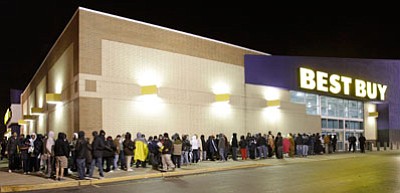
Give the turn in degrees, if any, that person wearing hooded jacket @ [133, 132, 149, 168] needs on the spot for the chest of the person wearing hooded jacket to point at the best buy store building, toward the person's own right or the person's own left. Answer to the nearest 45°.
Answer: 0° — they already face it

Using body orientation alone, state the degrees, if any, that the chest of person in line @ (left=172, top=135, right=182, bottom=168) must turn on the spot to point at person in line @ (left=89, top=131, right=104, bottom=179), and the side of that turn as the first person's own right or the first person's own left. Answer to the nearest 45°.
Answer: approximately 135° to the first person's own left

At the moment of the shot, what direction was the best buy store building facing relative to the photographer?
facing the viewer and to the right of the viewer

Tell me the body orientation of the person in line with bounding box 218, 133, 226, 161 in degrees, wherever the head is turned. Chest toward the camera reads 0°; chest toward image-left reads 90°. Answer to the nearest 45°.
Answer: approximately 270°

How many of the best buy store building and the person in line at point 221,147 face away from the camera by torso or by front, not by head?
0

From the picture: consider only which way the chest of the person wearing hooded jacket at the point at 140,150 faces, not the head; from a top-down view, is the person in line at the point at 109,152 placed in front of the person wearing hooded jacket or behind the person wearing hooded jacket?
behind

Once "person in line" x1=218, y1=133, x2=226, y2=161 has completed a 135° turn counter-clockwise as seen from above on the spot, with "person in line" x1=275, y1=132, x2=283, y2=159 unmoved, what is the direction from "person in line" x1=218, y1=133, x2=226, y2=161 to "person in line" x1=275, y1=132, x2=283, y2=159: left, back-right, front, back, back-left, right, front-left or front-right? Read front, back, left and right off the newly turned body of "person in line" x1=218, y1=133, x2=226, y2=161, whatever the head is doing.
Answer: right
